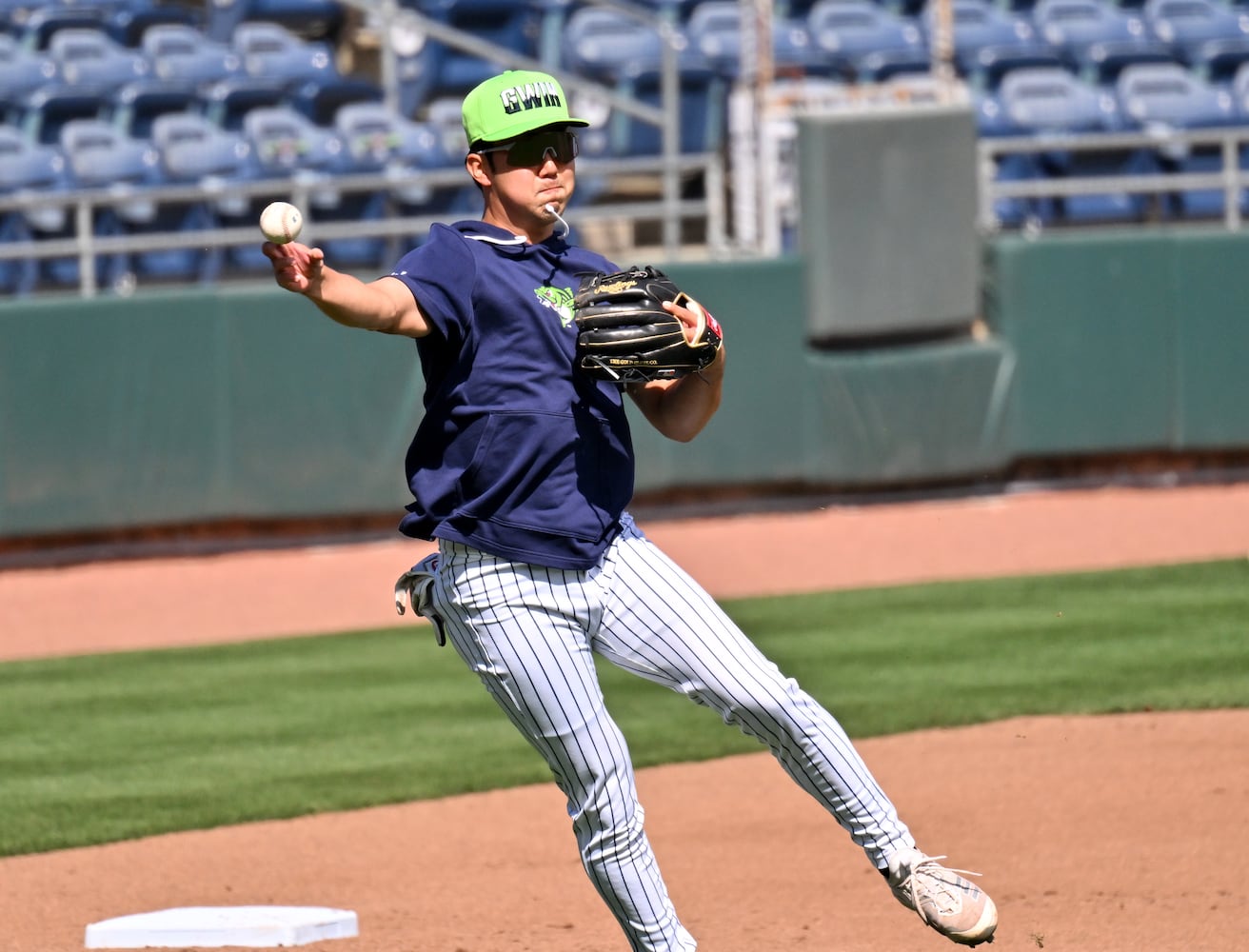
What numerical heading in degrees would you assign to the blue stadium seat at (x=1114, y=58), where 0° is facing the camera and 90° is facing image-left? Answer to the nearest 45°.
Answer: approximately 0°

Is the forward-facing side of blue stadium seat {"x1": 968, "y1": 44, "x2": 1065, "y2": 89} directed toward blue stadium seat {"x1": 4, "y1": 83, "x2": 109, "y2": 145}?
no

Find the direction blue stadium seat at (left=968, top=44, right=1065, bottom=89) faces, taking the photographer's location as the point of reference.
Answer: facing the viewer

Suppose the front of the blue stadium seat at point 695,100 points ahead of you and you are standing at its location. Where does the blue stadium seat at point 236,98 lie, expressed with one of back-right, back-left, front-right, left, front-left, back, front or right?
right

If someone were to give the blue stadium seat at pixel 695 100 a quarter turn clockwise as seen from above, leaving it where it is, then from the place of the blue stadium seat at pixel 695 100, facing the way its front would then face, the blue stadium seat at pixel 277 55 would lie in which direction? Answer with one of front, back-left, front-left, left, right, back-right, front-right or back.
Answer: front

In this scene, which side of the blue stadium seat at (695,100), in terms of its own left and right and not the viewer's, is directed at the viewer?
front

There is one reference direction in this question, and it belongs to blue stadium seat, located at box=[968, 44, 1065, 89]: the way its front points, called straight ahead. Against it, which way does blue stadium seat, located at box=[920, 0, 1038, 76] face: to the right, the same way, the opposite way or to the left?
the same way

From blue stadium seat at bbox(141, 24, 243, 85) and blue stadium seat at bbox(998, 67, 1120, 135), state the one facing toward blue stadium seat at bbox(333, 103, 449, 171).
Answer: blue stadium seat at bbox(141, 24, 243, 85)

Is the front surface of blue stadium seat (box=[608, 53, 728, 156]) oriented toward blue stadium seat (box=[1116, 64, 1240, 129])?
no

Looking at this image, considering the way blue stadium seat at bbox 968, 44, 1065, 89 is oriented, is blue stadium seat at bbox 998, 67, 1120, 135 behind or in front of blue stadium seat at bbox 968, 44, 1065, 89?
in front

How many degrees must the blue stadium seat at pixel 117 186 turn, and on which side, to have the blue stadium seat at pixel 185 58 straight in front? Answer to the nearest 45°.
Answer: approximately 135° to its left

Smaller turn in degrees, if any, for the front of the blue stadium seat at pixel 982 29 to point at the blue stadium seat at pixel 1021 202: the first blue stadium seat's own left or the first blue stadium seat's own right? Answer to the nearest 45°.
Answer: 0° — it already faces it

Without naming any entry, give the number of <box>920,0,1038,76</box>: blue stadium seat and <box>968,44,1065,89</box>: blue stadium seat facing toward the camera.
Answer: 2

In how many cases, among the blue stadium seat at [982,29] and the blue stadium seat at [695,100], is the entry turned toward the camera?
2

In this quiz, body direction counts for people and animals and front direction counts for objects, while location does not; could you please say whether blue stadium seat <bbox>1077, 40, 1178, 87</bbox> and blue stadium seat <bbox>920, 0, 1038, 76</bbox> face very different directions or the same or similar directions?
same or similar directions

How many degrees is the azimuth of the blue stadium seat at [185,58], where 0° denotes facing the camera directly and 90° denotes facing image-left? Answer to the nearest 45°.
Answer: approximately 315°

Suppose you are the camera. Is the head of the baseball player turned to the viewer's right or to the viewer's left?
to the viewer's right
